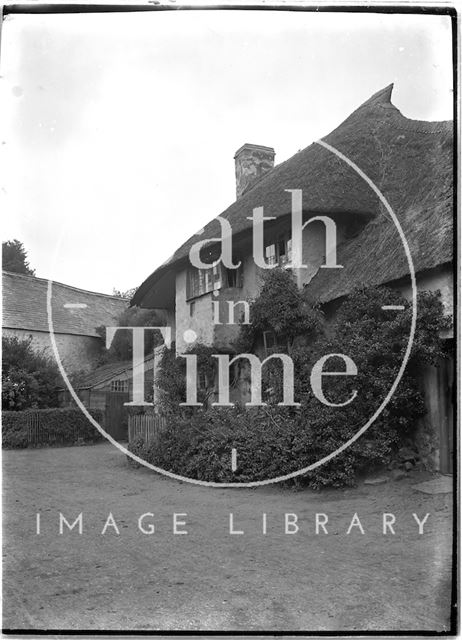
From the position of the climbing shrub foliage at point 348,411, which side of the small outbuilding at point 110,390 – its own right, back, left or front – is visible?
front

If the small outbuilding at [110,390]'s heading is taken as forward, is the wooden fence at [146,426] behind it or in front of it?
in front

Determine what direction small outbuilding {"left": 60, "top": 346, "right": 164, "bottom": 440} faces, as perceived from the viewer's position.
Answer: facing the viewer

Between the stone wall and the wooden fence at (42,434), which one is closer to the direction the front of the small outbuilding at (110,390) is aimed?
the wooden fence

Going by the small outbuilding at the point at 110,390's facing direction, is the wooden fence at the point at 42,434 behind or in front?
in front

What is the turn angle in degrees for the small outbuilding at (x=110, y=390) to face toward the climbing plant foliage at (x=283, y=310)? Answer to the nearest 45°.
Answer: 0° — it already faces it

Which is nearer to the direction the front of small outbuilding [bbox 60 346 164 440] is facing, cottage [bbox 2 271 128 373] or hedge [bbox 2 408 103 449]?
the hedge
